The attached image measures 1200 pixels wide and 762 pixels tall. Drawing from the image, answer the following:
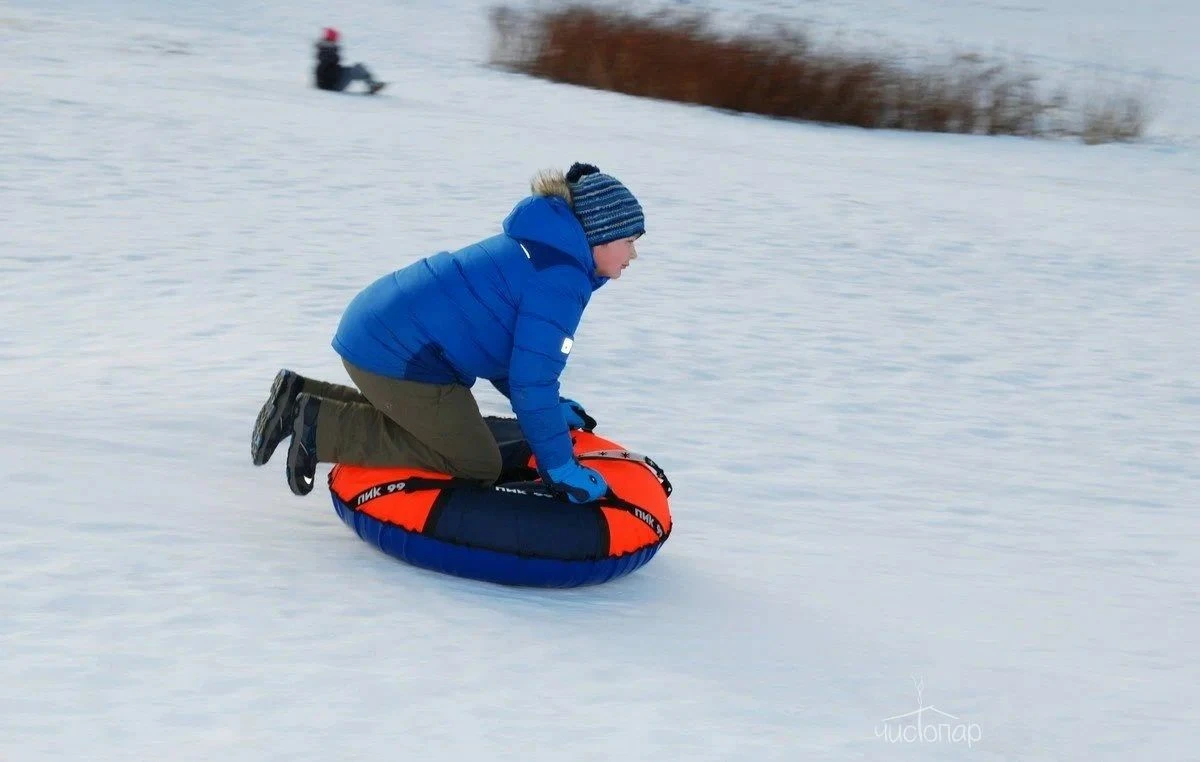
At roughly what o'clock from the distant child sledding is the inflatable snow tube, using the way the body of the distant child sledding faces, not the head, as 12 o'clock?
The inflatable snow tube is roughly at 3 o'clock from the distant child sledding.

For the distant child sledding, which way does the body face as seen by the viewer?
to the viewer's right
